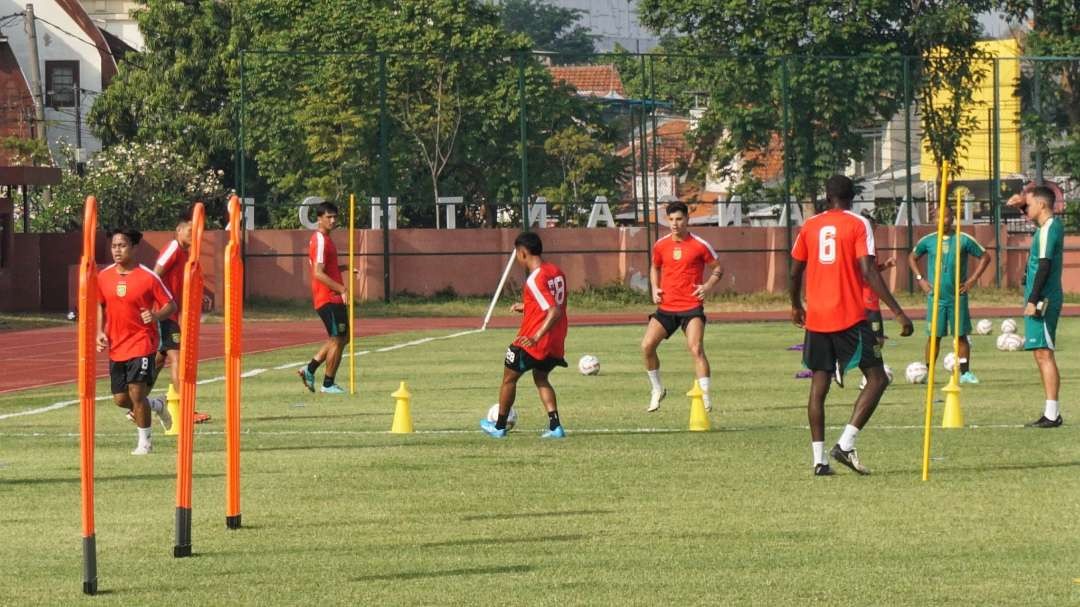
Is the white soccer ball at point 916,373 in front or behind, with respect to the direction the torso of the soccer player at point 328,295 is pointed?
in front

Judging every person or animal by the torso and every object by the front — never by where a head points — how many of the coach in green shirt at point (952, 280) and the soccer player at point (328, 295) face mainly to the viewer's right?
1

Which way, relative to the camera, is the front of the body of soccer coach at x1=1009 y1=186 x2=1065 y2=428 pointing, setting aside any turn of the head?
to the viewer's left

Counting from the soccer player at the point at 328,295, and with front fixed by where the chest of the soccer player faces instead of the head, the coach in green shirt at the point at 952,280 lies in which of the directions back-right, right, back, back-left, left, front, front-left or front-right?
front

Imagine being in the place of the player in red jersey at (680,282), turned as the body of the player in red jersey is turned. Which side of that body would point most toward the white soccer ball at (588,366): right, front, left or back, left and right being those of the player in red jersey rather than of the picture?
back

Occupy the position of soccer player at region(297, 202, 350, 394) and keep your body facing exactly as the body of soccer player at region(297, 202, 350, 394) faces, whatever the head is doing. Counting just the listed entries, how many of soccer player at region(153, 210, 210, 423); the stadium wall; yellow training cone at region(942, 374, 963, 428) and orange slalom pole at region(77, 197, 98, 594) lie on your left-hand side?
1

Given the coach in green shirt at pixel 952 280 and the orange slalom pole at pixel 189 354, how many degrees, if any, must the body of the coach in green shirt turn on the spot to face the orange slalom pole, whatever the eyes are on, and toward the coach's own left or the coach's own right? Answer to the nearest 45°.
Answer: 0° — they already face it

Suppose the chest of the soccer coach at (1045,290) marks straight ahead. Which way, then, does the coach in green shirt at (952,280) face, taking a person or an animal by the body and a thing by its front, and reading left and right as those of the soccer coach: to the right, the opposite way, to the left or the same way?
to the left

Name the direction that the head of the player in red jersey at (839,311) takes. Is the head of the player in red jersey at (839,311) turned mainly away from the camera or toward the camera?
away from the camera

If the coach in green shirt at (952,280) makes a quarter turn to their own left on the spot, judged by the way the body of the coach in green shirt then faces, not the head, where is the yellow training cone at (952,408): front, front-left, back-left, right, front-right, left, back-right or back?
right

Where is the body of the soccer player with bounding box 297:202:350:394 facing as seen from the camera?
to the viewer's right

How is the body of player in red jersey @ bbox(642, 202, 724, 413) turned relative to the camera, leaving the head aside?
toward the camera

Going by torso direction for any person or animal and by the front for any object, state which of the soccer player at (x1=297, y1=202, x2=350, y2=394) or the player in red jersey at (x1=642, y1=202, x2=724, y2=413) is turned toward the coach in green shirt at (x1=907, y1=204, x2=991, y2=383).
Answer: the soccer player

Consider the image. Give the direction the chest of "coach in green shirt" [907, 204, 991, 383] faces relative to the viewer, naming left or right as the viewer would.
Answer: facing the viewer

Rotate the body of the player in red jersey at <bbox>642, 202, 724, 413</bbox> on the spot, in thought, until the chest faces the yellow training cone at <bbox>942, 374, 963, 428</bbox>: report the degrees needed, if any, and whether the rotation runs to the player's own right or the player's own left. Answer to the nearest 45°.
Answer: approximately 45° to the player's own left

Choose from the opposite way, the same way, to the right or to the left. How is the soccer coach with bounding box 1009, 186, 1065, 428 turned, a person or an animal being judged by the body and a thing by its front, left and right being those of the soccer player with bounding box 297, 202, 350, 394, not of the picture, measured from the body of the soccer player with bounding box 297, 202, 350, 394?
the opposite way
